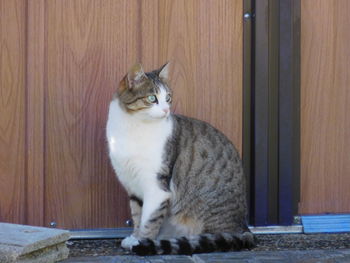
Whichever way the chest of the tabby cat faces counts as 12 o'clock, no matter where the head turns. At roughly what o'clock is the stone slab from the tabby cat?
The stone slab is roughly at 12 o'clock from the tabby cat.

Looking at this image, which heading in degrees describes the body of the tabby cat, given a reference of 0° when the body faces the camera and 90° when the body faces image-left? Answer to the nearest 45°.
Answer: approximately 45°
